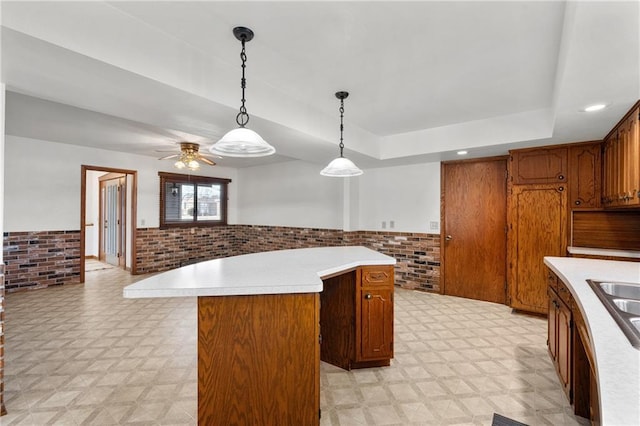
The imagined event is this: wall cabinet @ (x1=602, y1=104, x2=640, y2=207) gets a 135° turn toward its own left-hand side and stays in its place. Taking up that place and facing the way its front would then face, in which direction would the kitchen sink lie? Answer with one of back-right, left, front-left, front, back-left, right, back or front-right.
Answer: front-right

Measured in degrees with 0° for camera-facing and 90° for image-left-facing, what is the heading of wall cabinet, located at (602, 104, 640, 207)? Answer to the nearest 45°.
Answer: approximately 90°

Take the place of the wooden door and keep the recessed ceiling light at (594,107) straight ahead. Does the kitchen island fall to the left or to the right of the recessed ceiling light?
right

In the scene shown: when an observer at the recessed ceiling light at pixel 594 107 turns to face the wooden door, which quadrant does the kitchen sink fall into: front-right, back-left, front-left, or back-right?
back-left

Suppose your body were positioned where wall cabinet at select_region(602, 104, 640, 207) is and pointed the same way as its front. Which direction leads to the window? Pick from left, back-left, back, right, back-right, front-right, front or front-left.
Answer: front

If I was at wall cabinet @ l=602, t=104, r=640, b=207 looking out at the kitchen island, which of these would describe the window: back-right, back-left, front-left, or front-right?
front-right

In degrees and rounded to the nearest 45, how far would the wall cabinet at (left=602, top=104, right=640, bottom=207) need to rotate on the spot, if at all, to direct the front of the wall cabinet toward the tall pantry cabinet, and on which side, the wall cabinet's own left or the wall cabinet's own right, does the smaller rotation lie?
approximately 45° to the wall cabinet's own right

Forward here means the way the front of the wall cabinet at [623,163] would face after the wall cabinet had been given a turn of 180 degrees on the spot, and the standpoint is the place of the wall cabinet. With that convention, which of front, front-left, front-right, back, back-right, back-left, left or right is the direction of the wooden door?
back-left

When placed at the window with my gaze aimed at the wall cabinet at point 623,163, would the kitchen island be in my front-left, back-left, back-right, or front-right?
front-right
